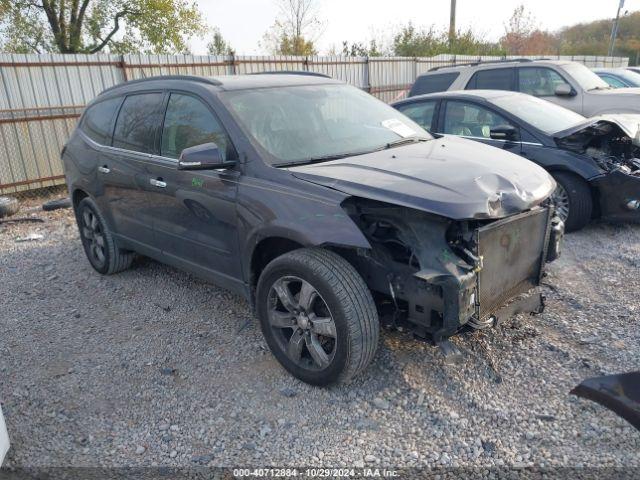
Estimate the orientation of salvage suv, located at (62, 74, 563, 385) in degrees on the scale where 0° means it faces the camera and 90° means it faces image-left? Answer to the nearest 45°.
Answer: approximately 315°

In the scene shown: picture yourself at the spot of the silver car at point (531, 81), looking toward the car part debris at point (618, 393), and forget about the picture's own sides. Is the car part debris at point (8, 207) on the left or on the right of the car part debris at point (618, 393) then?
right

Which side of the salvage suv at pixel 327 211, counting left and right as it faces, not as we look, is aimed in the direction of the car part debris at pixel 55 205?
back

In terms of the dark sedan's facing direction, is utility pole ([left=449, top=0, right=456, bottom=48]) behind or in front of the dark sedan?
behind

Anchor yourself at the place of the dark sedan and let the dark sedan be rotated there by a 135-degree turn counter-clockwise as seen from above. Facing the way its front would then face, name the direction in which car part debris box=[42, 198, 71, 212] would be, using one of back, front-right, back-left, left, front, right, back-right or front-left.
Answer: left

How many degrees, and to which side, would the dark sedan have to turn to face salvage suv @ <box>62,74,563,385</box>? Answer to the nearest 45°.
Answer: approximately 90° to its right

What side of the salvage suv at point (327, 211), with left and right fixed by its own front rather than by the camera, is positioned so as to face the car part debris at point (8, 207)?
back

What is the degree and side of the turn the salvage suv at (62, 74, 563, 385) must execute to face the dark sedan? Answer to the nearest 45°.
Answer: approximately 90° to its left

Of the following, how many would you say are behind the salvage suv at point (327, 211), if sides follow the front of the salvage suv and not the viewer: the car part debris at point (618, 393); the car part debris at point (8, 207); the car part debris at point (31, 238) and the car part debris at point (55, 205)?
3

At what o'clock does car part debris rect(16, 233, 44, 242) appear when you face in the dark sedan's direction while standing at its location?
The car part debris is roughly at 4 o'clock from the dark sedan.

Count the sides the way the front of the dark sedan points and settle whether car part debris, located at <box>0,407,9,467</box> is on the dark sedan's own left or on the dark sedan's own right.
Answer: on the dark sedan's own right
